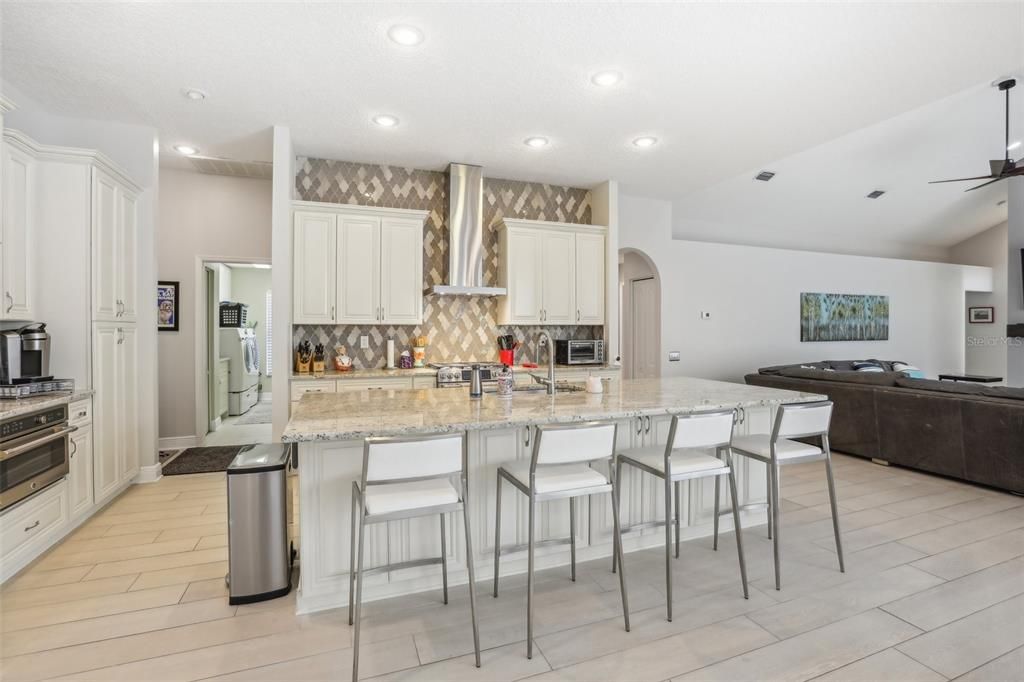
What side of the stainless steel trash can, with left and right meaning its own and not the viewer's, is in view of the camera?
front

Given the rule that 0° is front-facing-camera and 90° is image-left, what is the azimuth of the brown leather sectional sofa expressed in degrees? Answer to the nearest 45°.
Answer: approximately 225°

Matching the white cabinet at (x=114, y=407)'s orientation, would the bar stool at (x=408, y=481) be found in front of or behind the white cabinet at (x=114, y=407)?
in front

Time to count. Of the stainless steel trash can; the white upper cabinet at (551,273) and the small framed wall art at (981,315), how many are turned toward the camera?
3

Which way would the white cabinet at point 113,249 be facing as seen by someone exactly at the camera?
facing the viewer and to the right of the viewer

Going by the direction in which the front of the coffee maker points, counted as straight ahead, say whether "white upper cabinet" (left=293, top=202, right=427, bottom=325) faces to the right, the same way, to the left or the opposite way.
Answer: to the right

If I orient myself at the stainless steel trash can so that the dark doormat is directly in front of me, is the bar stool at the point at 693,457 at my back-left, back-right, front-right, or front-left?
back-right

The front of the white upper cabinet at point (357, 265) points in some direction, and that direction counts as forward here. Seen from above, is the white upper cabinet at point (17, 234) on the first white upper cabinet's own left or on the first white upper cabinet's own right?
on the first white upper cabinet's own right

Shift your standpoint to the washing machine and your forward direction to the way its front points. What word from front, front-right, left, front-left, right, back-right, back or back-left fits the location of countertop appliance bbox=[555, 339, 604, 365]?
front

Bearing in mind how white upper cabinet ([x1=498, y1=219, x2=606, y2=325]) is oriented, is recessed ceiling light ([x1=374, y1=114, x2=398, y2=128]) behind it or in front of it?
in front

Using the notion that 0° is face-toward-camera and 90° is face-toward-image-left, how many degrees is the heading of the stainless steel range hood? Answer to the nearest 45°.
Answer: approximately 0°

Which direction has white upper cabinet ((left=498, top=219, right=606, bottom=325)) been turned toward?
toward the camera

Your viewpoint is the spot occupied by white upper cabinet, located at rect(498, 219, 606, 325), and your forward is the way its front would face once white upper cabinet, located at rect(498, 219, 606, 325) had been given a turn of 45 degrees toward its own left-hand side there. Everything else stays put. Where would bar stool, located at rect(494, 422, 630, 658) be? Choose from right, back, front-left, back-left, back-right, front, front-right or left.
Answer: front-right
